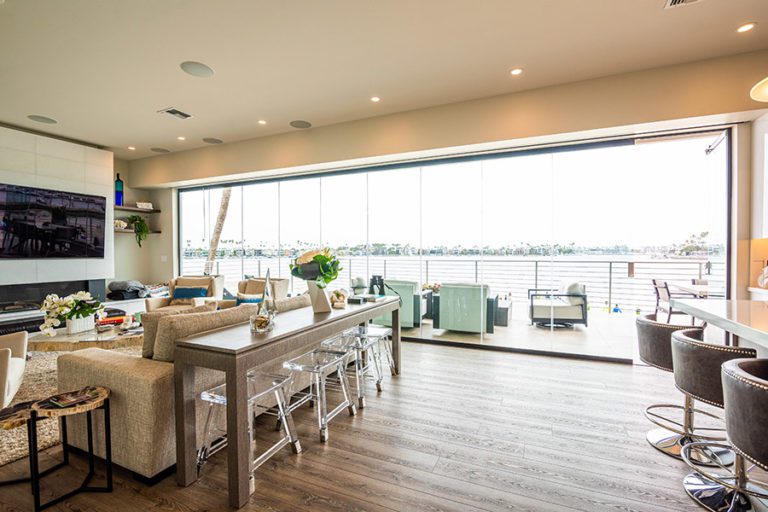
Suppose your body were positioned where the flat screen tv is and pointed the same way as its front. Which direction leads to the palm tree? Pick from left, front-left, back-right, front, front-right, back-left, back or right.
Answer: front-left

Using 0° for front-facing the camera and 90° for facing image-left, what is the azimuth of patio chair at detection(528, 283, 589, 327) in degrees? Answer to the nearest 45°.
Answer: approximately 90°

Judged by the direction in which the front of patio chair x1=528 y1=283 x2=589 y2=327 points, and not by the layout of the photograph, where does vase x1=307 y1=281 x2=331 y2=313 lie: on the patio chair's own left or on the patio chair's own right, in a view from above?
on the patio chair's own left

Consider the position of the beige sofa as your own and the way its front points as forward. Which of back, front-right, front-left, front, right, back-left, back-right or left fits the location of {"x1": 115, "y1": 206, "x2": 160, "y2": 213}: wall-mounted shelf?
front-right

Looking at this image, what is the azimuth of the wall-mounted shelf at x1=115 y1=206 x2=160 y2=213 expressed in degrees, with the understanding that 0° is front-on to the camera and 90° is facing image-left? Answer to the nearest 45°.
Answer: approximately 315°

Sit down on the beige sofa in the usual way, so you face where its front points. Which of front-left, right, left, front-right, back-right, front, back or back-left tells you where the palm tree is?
front-right

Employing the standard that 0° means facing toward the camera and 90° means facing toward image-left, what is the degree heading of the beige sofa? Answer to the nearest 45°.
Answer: approximately 135°

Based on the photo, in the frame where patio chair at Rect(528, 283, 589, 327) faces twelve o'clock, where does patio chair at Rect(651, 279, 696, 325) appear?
patio chair at Rect(651, 279, 696, 325) is roughly at 6 o'clock from patio chair at Rect(528, 283, 589, 327).

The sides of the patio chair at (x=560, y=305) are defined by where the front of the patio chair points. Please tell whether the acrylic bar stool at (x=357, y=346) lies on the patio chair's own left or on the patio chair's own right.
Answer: on the patio chair's own left

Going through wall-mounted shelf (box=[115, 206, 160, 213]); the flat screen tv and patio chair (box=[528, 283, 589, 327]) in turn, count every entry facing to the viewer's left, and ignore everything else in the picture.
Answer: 1

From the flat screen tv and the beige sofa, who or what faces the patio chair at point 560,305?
the flat screen tv

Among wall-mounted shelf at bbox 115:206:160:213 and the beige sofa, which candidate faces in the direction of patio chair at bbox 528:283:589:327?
the wall-mounted shelf

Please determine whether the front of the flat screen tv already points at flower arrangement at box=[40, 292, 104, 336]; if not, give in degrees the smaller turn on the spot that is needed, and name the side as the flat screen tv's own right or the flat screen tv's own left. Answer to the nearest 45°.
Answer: approximately 45° to the flat screen tv's own right

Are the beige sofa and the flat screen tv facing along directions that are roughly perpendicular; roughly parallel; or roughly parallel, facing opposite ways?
roughly parallel, facing opposite ways

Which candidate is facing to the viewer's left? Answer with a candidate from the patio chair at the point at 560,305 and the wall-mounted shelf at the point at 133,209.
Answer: the patio chair
